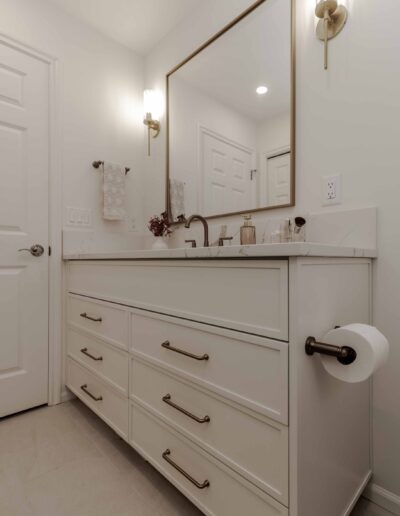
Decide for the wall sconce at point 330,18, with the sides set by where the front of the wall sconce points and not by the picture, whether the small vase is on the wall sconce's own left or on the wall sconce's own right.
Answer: on the wall sconce's own right

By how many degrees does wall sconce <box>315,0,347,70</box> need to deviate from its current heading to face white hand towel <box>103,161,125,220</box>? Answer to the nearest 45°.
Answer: approximately 45° to its right

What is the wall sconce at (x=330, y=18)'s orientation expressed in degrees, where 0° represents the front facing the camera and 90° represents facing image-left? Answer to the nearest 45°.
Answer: approximately 45°

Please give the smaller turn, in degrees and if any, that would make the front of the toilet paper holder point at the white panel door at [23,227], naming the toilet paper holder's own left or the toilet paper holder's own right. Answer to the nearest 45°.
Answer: approximately 135° to the toilet paper holder's own right

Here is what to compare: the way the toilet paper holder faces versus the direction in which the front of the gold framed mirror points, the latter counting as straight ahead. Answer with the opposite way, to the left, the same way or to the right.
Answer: to the left

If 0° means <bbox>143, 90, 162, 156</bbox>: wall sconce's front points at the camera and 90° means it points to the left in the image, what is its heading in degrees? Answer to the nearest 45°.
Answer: approximately 45°

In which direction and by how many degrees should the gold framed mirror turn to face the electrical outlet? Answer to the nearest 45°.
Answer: approximately 90° to its left

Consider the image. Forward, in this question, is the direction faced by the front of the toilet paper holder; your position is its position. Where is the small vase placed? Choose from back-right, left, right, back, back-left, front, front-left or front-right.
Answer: back

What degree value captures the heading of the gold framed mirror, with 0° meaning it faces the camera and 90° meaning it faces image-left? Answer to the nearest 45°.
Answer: approximately 45°
